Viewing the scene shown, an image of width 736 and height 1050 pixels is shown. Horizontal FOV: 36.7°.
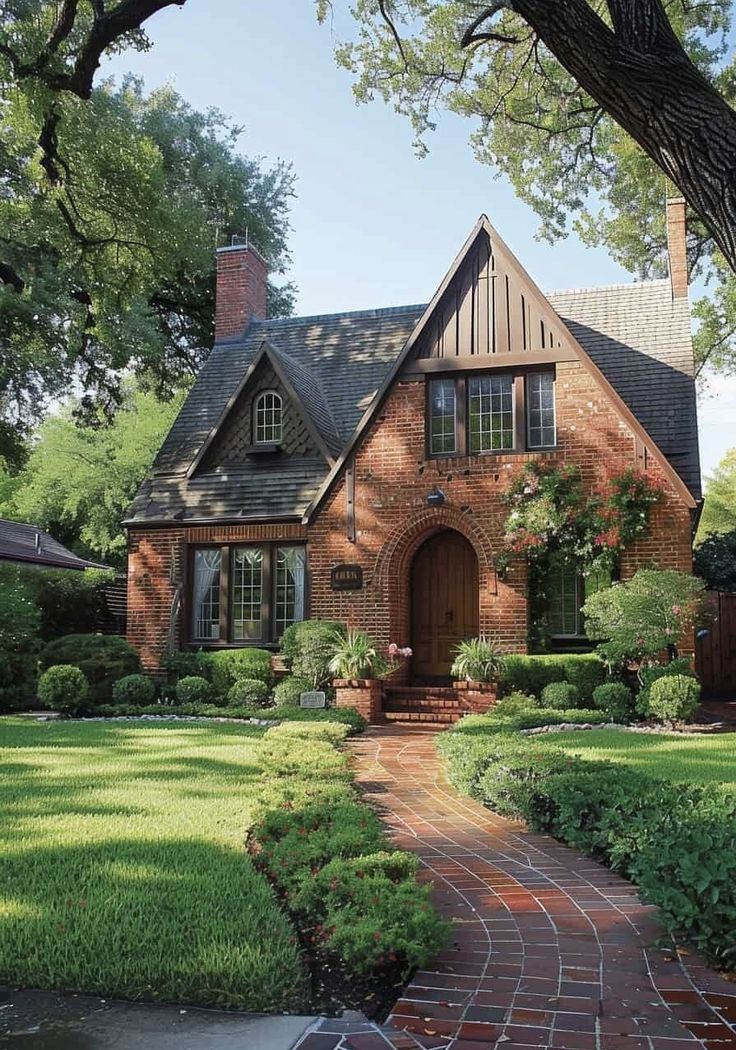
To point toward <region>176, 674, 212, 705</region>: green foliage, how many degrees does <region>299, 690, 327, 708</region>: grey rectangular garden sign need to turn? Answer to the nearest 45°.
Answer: approximately 135° to its right

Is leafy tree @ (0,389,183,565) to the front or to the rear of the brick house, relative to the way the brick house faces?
to the rear

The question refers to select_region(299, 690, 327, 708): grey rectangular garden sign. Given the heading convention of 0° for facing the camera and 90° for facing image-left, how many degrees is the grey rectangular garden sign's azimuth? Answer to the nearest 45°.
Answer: approximately 0°

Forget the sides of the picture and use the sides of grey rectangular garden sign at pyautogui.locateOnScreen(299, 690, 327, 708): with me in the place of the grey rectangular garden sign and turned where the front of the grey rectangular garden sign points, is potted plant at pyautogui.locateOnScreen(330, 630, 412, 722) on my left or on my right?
on my left

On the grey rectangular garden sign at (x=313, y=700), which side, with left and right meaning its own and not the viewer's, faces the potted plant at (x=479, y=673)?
left

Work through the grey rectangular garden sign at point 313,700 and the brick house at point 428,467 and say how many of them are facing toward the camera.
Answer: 2

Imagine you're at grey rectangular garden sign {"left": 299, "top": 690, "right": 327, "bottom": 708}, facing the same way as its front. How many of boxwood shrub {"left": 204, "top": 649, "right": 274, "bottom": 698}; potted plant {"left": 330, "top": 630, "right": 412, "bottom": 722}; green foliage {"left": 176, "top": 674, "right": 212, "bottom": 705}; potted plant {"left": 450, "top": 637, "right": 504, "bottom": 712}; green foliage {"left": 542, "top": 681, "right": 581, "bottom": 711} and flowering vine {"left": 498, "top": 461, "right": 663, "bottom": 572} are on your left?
4

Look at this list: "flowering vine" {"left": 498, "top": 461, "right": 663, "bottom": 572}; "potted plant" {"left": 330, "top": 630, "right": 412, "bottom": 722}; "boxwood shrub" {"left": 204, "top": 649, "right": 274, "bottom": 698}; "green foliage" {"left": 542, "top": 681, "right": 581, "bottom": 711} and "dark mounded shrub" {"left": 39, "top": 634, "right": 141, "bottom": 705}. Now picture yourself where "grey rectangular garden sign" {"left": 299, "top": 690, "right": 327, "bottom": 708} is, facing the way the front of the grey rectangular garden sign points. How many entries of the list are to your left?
3

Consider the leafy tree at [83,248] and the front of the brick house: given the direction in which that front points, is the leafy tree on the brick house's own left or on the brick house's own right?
on the brick house's own right

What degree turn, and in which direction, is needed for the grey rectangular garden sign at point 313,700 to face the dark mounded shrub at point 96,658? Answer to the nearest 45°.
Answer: approximately 135° to its right
